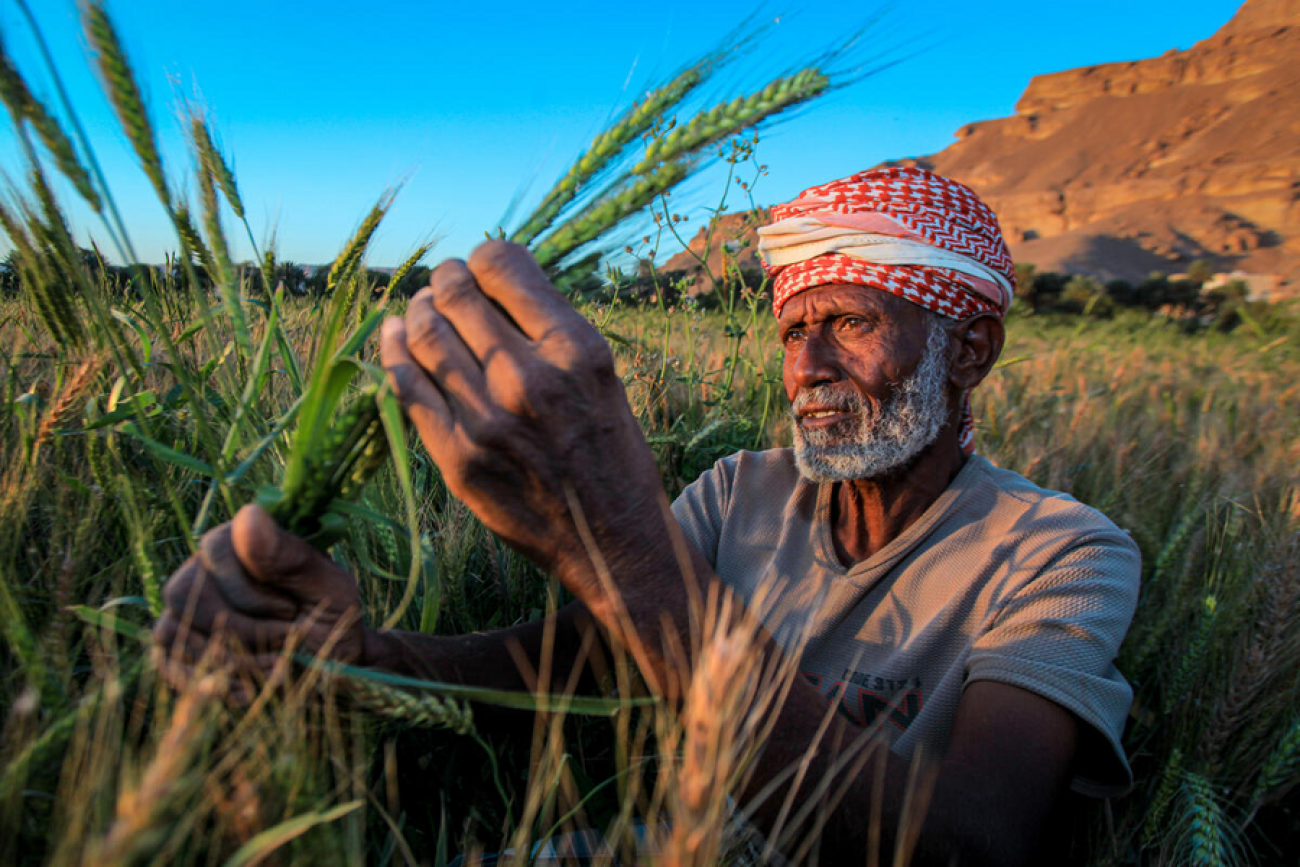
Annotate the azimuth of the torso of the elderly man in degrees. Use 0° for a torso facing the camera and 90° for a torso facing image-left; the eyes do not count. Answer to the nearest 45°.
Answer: approximately 45°

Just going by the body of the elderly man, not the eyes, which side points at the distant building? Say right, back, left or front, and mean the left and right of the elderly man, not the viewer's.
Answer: back

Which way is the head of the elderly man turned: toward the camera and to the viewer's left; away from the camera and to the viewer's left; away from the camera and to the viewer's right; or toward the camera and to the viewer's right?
toward the camera and to the viewer's left
